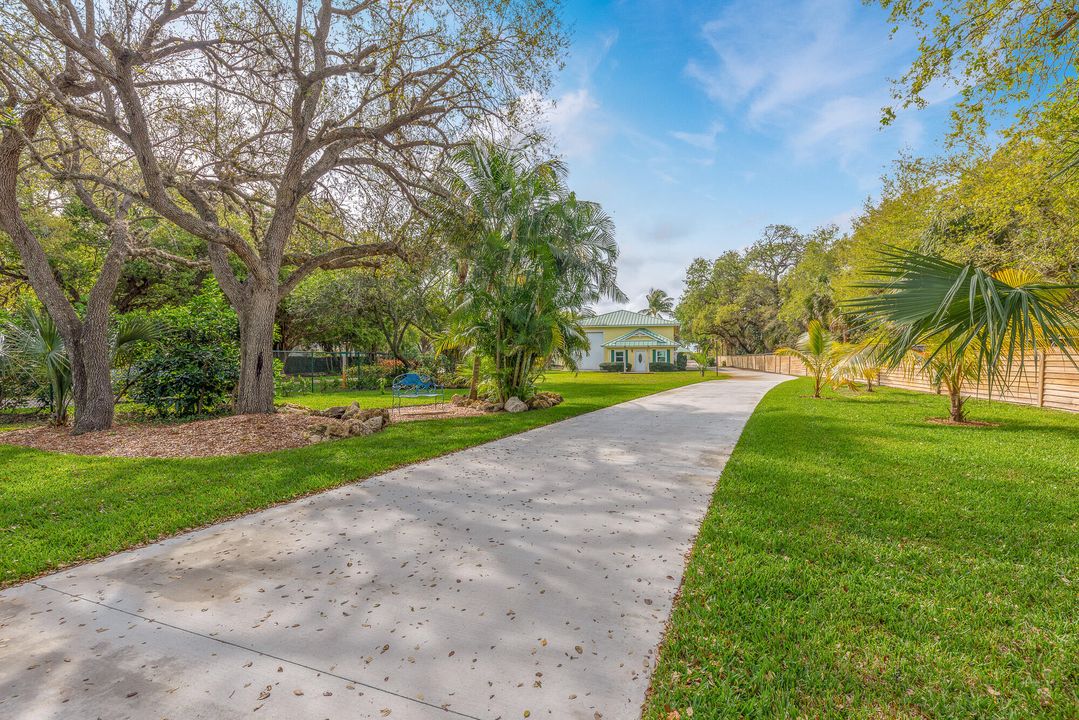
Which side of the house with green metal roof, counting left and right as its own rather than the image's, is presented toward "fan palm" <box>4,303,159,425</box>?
front

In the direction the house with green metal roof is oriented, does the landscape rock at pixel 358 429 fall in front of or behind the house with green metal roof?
in front

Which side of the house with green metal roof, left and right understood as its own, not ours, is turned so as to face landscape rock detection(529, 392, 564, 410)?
front

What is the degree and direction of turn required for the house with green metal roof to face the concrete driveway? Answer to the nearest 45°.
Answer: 0° — it already faces it

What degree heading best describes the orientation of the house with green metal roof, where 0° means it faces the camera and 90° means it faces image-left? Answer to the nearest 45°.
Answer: approximately 0°

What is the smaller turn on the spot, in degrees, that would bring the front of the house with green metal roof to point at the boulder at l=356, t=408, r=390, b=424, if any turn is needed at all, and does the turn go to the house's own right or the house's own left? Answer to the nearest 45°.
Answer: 0° — it already faces it
